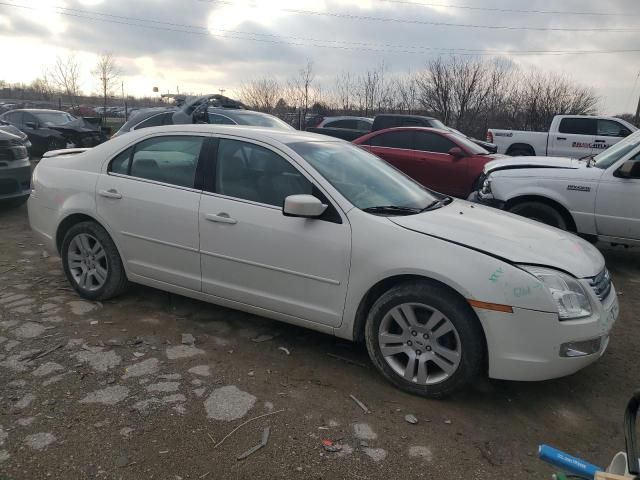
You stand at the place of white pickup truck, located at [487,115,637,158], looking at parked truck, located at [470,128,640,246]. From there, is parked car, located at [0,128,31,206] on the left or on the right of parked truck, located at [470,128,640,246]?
right

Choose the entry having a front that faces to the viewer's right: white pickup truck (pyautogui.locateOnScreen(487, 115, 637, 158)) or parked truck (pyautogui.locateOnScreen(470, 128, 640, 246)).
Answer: the white pickup truck

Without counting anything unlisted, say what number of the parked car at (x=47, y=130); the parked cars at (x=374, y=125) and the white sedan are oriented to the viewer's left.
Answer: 0

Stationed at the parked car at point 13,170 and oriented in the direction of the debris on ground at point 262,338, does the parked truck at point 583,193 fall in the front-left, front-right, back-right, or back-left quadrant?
front-left

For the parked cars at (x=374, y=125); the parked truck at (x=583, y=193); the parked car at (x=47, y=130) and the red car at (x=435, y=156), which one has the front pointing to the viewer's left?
the parked truck at (x=583, y=193)

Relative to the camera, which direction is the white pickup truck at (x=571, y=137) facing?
to the viewer's right

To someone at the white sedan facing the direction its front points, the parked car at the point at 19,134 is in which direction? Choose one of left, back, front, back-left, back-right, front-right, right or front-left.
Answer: back

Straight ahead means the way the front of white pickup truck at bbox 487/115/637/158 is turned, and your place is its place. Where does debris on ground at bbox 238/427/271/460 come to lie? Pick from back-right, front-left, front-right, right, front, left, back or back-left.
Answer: right

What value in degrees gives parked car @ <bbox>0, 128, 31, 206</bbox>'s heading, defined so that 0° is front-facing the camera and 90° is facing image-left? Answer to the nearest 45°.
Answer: approximately 315°

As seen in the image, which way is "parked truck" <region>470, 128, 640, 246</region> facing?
to the viewer's left

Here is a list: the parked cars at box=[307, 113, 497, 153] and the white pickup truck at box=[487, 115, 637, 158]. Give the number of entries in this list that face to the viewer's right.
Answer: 2

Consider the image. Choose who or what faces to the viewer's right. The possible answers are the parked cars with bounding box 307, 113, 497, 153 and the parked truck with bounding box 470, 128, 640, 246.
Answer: the parked cars with bounding box 307, 113, 497, 153

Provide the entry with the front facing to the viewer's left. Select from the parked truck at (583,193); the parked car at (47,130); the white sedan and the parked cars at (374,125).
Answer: the parked truck at (583,193)

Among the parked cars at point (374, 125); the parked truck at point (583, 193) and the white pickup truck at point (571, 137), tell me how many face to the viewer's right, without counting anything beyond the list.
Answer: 2

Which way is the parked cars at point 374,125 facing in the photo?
to the viewer's right
